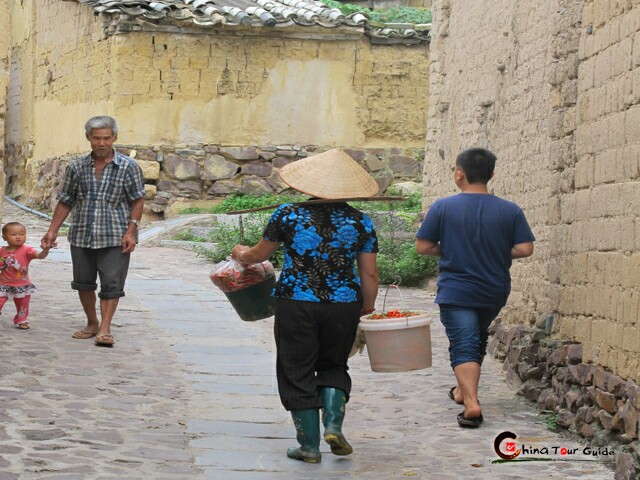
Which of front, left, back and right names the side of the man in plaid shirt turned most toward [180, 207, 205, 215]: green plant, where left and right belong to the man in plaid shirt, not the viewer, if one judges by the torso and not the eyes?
back

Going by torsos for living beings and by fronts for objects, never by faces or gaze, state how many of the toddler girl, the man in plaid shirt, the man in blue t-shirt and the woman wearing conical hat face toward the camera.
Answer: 2

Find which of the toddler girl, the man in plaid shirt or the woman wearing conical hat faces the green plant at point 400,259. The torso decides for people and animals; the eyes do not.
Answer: the woman wearing conical hat

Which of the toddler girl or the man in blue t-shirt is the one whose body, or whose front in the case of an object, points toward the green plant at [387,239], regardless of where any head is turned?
the man in blue t-shirt

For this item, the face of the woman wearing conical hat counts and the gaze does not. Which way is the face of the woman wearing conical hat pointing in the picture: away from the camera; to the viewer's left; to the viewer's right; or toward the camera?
away from the camera

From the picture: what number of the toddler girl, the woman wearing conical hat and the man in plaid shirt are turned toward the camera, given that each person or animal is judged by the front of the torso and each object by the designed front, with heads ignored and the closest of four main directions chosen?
2

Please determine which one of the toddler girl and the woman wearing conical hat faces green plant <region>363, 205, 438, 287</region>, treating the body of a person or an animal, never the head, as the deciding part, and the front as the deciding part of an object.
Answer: the woman wearing conical hat

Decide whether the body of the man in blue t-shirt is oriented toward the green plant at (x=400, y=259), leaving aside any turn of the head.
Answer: yes

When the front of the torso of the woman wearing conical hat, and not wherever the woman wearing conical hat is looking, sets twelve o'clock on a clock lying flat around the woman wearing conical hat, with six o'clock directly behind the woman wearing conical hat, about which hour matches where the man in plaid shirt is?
The man in plaid shirt is roughly at 11 o'clock from the woman wearing conical hat.

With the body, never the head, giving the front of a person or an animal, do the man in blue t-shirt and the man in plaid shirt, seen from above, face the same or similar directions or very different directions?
very different directions

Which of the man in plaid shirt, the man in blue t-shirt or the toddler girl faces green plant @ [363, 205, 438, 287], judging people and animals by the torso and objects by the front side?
the man in blue t-shirt

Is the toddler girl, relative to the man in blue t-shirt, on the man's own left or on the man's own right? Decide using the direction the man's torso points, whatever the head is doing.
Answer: on the man's own left
